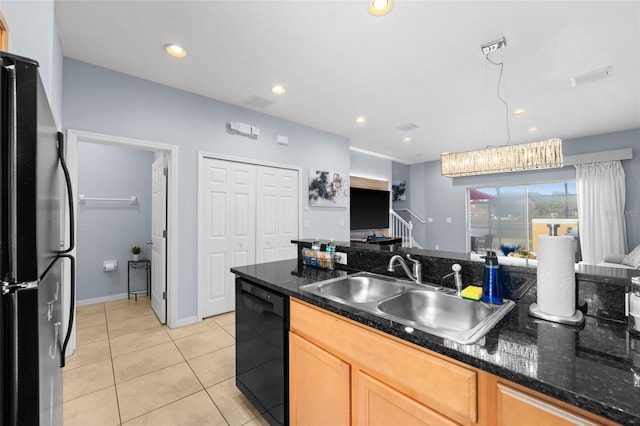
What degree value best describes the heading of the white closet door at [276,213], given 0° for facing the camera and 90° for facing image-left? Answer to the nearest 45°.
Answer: approximately 315°

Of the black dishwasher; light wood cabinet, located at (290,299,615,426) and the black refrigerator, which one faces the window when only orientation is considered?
the black refrigerator

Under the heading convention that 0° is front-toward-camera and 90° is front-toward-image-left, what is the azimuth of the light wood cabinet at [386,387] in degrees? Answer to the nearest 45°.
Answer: approximately 45°

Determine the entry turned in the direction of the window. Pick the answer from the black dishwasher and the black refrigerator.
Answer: the black refrigerator

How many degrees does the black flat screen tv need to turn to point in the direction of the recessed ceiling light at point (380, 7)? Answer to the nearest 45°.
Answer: approximately 45° to its right

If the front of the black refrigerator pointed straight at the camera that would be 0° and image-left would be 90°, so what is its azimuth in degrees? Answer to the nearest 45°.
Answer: approximately 270°

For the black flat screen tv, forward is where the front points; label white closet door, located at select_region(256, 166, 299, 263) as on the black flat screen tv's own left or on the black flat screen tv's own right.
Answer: on the black flat screen tv's own right

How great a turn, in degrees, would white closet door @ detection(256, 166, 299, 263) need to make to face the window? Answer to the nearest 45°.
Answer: approximately 45° to its left

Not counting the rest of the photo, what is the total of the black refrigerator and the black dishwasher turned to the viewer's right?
1

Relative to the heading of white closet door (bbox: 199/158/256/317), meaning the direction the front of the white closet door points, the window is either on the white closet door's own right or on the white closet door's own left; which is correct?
on the white closet door's own left

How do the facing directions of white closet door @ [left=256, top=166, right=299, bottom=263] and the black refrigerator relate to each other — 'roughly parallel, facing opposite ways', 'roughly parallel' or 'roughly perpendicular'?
roughly perpendicular
